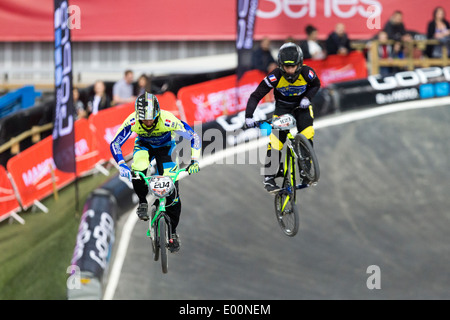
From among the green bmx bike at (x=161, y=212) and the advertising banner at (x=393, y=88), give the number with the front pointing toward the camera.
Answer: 2

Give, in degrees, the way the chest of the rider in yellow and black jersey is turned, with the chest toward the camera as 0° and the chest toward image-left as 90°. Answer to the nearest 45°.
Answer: approximately 0°

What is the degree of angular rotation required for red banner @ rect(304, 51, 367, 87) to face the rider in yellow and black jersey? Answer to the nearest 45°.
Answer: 0° — it already faces them

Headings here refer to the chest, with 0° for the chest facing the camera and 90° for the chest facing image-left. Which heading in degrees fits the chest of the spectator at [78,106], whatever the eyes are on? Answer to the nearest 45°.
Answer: approximately 315°

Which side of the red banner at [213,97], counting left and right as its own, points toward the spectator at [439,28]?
left

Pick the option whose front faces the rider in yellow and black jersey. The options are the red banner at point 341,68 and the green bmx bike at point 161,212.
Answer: the red banner

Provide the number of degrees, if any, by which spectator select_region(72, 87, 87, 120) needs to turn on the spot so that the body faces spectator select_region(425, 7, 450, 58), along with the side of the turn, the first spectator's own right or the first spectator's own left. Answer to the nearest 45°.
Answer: approximately 45° to the first spectator's own left

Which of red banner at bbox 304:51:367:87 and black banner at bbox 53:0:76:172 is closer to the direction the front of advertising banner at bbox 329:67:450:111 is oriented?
the black banner

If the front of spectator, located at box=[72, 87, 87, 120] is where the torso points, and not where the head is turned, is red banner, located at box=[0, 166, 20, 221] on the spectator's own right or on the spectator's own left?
on the spectator's own right

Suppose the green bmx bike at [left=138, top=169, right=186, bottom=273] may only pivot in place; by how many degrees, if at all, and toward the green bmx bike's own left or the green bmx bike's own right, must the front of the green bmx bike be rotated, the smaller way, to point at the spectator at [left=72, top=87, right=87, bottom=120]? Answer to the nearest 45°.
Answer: approximately 180°
